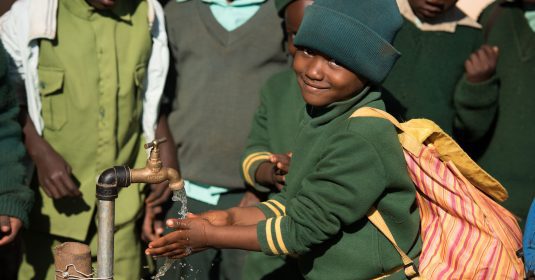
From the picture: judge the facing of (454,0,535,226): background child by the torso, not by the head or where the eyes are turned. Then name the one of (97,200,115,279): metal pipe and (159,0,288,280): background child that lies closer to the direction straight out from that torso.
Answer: the metal pipe

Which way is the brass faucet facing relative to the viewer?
to the viewer's right

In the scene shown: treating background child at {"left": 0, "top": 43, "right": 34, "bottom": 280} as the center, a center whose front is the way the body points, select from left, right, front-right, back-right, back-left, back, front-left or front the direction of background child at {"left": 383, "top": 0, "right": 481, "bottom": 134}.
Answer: left

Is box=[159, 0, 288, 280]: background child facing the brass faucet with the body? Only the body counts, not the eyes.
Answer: yes

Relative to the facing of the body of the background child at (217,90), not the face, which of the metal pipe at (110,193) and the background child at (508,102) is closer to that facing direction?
the metal pipe

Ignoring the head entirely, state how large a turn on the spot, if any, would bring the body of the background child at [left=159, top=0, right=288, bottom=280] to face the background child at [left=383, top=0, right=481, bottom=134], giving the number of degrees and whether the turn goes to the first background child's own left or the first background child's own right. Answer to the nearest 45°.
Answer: approximately 90° to the first background child's own left

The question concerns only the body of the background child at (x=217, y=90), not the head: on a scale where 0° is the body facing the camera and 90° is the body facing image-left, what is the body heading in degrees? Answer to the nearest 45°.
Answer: approximately 0°

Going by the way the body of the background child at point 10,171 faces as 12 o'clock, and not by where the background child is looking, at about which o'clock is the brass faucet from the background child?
The brass faucet is roughly at 11 o'clock from the background child.
